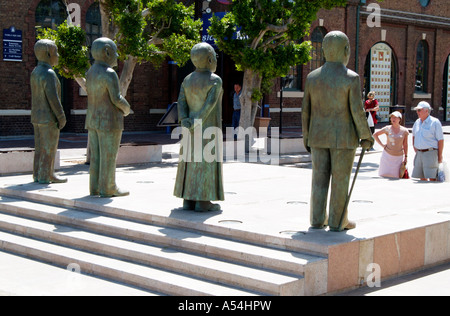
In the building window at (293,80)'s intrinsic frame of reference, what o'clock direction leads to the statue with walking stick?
The statue with walking stick is roughly at 12 o'clock from the building window.

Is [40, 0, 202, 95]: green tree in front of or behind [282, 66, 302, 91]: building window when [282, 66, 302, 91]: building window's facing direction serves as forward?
in front

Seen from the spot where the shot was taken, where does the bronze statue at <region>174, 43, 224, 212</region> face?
facing away from the viewer and to the right of the viewer

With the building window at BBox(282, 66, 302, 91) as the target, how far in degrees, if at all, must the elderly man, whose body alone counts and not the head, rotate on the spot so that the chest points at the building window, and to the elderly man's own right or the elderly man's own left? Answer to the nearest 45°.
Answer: approximately 135° to the elderly man's own right

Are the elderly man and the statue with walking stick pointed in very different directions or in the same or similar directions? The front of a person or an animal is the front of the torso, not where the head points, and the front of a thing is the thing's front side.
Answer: very different directions

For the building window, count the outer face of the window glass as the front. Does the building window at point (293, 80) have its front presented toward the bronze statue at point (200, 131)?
yes

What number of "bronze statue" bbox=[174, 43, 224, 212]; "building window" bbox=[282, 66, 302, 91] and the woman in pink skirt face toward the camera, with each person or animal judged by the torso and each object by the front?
2

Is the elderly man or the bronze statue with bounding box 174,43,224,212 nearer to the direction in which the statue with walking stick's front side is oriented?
the elderly man

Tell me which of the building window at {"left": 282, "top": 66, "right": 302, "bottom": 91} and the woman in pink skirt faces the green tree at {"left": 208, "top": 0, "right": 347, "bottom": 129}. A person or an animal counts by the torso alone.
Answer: the building window

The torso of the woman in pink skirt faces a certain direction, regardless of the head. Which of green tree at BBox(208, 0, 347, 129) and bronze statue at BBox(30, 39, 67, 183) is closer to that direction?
the bronze statue

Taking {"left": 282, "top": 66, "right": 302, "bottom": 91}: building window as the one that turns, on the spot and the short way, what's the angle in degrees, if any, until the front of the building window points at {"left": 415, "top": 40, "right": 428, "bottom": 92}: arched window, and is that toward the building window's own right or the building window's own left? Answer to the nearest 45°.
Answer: approximately 135° to the building window's own left

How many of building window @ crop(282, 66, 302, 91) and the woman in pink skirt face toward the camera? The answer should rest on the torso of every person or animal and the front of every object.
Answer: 2
